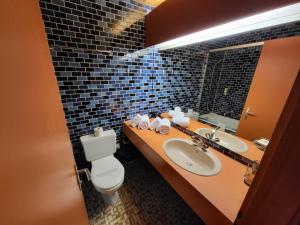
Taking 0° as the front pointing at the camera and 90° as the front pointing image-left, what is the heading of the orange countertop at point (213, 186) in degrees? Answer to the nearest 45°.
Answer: approximately 45°

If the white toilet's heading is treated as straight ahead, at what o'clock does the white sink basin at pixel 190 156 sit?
The white sink basin is roughly at 10 o'clock from the white toilet.

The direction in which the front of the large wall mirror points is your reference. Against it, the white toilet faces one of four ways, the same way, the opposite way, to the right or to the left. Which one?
to the left

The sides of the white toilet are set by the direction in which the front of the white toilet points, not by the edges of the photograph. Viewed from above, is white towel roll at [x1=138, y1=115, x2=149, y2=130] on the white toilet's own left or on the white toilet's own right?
on the white toilet's own left
